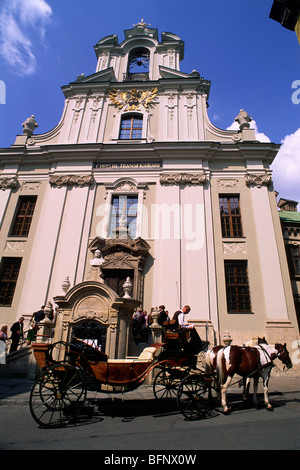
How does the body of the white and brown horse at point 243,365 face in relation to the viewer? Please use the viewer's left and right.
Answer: facing to the right of the viewer

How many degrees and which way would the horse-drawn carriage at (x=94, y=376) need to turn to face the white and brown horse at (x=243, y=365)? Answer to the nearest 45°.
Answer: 0° — it already faces it

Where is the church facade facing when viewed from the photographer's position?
facing the viewer

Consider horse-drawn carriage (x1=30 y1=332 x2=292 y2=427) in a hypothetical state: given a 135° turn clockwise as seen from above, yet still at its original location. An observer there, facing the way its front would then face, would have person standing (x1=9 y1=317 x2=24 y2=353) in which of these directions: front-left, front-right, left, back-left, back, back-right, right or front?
right

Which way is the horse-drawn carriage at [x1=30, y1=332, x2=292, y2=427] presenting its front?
to the viewer's right

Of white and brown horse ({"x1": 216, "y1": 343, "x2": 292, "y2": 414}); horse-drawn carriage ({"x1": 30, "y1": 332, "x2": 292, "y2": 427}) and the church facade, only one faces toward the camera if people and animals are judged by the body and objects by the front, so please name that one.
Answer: the church facade

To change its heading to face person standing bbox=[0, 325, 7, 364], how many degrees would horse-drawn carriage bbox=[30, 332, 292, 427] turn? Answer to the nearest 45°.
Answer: approximately 135° to its left

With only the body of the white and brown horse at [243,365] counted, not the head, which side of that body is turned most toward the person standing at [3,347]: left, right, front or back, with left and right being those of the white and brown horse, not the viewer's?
back

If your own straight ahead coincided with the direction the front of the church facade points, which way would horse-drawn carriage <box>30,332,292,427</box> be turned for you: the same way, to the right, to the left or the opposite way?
to the left

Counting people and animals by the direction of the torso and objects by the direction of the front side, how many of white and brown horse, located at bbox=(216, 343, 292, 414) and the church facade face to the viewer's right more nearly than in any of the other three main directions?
1

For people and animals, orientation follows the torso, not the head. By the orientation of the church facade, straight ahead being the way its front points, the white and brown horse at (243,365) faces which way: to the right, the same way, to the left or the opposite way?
to the left

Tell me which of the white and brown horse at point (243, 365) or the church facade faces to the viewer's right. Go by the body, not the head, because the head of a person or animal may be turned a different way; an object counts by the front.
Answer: the white and brown horse

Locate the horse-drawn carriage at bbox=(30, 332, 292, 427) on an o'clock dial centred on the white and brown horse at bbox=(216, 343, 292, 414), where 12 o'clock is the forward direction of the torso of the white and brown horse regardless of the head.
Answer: The horse-drawn carriage is roughly at 5 o'clock from the white and brown horse.
